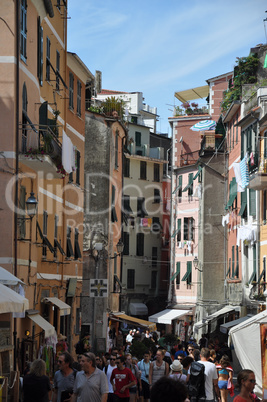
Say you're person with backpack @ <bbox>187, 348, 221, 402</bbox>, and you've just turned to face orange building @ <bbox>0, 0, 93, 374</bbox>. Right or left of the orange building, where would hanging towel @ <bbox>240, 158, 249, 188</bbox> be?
right

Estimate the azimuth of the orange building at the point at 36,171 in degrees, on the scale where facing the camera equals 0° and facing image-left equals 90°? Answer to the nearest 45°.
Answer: approximately 315°

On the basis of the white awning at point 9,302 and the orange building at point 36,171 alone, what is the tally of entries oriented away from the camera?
0

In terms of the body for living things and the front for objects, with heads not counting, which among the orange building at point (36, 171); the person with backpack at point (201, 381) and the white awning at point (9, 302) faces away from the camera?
the person with backpack

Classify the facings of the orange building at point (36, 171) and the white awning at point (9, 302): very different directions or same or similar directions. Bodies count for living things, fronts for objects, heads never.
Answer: same or similar directions

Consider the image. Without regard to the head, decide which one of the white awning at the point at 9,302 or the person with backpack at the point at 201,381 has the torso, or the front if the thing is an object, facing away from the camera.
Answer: the person with backpack

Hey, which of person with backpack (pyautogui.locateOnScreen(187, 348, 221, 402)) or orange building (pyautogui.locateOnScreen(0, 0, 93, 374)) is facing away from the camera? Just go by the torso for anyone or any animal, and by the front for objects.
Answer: the person with backpack

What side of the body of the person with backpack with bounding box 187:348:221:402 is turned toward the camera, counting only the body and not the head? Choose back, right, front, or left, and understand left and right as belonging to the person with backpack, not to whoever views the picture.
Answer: back

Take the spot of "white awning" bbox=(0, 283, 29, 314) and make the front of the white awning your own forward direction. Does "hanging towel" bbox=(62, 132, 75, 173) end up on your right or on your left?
on your left

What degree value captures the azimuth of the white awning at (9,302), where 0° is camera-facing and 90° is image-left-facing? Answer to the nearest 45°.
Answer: approximately 315°

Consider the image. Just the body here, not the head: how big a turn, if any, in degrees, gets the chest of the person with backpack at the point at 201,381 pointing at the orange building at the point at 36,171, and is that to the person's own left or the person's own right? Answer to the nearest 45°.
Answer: approximately 45° to the person's own left
